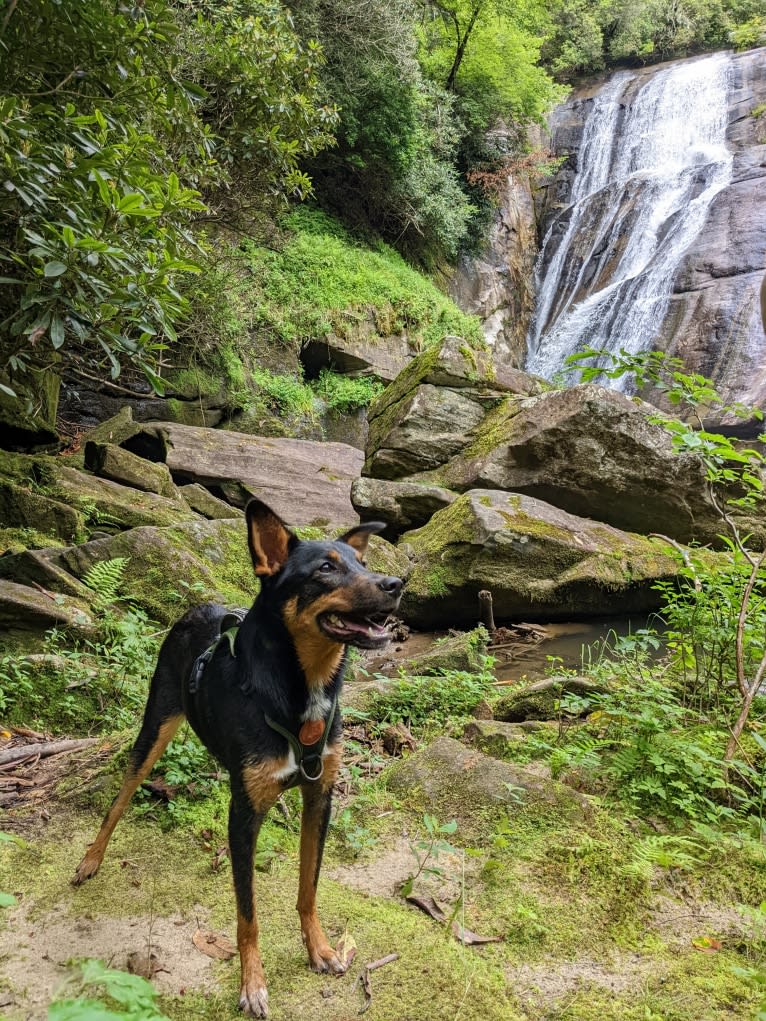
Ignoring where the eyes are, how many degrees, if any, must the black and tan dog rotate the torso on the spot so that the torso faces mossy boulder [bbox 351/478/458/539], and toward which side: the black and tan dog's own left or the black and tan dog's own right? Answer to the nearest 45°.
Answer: approximately 135° to the black and tan dog's own left

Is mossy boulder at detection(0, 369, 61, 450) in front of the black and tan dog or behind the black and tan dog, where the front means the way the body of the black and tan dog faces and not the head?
behind

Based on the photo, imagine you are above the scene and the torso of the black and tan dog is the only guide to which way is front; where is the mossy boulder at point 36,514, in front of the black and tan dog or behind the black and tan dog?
behind

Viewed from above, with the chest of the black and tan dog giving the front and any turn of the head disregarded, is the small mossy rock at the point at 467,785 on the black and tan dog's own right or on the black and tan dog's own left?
on the black and tan dog's own left

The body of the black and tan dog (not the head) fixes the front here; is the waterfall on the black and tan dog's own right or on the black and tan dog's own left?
on the black and tan dog's own left

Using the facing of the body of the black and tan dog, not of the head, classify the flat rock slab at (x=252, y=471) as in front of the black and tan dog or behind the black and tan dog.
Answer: behind

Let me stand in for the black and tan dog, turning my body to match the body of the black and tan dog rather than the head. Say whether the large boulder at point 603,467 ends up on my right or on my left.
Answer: on my left

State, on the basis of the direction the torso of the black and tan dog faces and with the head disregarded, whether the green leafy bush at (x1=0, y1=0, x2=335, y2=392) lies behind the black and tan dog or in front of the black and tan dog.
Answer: behind

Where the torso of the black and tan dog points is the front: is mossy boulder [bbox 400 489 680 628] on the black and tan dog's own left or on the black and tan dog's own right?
on the black and tan dog's own left

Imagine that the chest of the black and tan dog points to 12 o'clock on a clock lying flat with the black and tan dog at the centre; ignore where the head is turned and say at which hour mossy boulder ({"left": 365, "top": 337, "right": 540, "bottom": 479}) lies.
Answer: The mossy boulder is roughly at 8 o'clock from the black and tan dog.

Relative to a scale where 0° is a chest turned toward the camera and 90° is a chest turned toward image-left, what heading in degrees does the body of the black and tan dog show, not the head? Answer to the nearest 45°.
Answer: approximately 315°

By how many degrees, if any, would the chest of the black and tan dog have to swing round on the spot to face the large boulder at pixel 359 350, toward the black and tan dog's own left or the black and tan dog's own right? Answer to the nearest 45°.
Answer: approximately 135° to the black and tan dog's own left

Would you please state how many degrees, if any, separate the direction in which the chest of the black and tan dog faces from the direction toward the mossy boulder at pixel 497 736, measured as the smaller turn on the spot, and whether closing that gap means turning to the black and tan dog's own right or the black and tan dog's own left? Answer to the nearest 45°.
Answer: approximately 90° to the black and tan dog's own left
